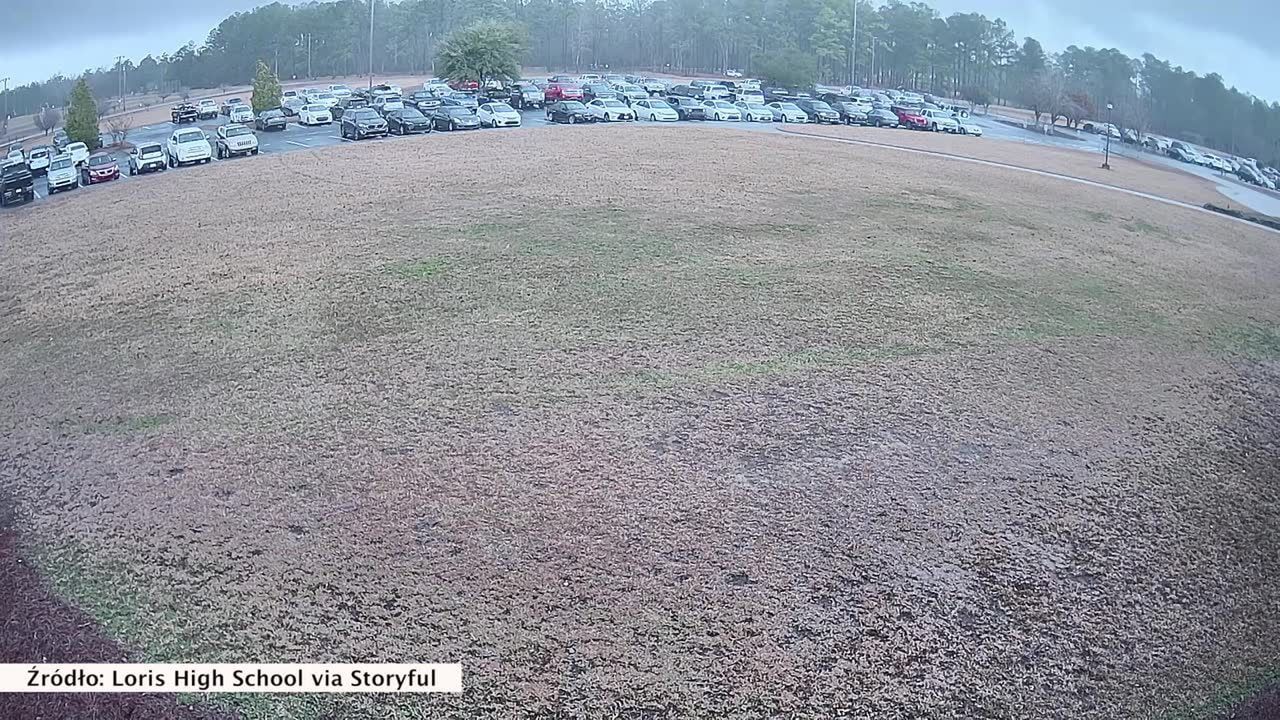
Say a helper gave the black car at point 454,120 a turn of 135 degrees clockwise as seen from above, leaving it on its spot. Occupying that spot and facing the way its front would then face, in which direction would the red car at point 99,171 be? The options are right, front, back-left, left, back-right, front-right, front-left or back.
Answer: front-left

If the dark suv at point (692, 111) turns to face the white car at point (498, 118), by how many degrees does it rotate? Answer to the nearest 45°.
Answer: approximately 90° to its right

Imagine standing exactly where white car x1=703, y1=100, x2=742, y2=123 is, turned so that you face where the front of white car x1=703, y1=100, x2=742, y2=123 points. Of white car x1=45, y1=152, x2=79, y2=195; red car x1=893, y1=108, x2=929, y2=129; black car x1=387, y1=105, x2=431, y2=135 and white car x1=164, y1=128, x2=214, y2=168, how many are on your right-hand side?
3

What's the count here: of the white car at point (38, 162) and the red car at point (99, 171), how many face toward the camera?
2

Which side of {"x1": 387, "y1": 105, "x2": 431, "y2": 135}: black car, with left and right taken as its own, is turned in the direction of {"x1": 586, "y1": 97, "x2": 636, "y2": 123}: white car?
left

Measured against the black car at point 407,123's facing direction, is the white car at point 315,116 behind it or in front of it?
behind

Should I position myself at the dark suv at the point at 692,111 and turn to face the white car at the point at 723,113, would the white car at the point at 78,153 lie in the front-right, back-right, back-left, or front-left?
back-right

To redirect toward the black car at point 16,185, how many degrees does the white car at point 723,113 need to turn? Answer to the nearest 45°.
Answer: approximately 90° to its right

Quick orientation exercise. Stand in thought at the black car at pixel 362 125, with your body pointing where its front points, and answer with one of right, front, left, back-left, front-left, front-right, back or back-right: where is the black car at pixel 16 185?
right

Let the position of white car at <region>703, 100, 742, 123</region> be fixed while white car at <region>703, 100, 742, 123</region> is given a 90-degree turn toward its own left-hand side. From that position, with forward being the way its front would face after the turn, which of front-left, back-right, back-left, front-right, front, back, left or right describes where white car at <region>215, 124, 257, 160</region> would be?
back

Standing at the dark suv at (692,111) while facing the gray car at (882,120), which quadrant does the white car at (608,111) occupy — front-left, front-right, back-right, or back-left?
back-right
